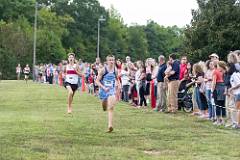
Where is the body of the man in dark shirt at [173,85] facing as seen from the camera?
to the viewer's left

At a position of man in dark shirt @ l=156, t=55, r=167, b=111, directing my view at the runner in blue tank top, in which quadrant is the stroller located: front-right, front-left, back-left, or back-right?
back-left

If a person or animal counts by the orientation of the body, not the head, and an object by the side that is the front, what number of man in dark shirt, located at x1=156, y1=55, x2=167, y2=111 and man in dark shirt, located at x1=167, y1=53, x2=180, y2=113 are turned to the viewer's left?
2

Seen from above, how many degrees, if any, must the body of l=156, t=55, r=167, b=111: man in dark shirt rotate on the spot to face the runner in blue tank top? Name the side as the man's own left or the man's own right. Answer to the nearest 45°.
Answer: approximately 90° to the man's own left

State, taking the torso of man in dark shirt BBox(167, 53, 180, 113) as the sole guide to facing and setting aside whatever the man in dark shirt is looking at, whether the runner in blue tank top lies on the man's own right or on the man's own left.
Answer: on the man's own left

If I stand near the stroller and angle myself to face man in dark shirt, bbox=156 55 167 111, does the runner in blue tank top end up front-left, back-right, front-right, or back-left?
front-left

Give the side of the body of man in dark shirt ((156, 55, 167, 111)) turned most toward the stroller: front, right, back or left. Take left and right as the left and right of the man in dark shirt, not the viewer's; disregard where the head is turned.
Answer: back

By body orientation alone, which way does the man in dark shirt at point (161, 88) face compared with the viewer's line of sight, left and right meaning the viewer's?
facing to the left of the viewer
